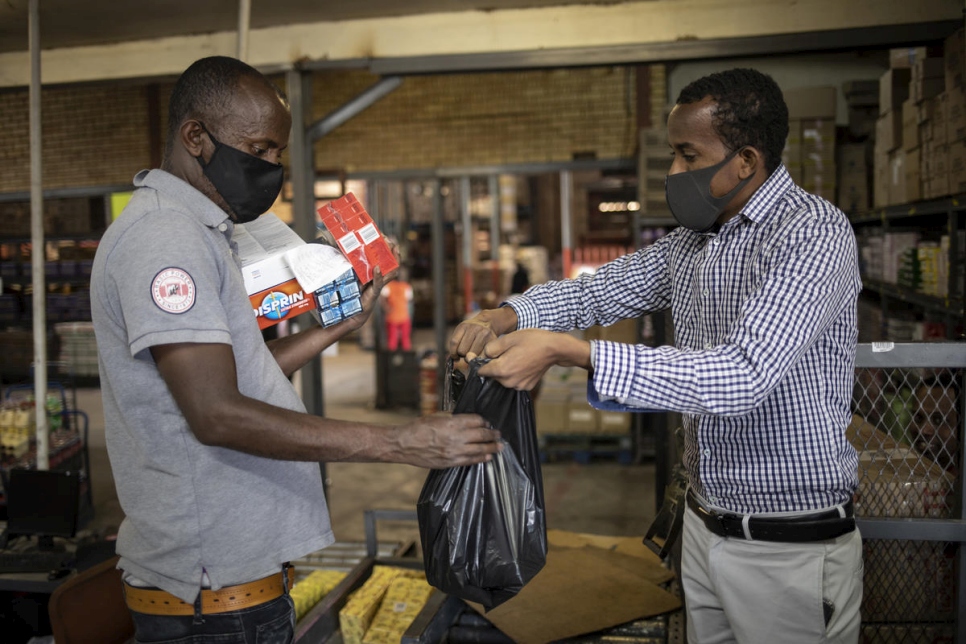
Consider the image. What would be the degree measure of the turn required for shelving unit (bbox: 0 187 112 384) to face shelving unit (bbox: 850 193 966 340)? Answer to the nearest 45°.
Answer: approximately 45° to its left

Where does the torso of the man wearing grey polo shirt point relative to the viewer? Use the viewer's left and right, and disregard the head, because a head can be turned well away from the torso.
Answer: facing to the right of the viewer

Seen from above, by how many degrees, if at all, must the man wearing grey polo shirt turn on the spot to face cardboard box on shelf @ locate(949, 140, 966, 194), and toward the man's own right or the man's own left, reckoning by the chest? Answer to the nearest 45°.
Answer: approximately 45° to the man's own left

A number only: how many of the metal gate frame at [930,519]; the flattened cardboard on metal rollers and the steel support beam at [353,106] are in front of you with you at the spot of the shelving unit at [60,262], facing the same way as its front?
3

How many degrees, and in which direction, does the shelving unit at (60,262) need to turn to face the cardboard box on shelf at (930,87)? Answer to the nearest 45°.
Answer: approximately 45° to its left

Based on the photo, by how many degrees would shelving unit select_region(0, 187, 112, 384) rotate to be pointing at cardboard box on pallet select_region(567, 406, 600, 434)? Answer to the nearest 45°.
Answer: approximately 45° to its left

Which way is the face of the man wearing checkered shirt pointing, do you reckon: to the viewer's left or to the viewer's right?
to the viewer's left

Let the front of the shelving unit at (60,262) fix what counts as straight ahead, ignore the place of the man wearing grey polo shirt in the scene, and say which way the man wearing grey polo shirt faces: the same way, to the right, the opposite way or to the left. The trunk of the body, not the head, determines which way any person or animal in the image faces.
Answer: to the left

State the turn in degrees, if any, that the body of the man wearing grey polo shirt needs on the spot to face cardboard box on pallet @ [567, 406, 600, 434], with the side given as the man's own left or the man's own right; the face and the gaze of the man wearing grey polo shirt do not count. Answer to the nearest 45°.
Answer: approximately 45° to the man's own left

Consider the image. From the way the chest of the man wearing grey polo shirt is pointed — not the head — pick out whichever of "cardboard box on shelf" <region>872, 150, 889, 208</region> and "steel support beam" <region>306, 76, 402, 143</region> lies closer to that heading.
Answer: the cardboard box on shelf
